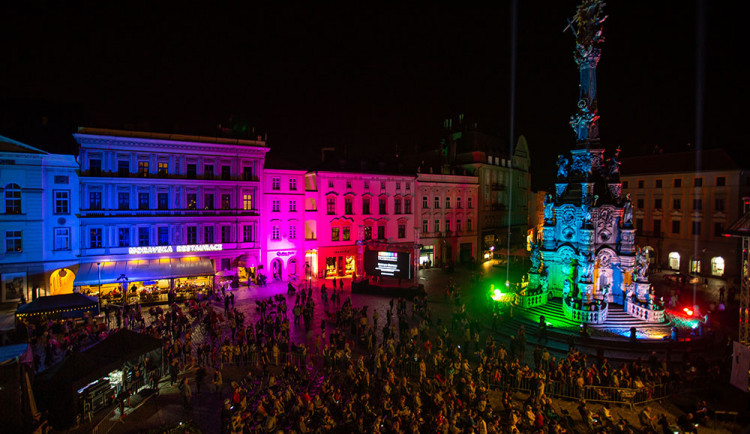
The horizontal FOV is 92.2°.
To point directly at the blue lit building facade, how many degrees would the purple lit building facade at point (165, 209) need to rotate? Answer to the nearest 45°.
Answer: approximately 90° to its right

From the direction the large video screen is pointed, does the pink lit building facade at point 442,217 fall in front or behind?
behind

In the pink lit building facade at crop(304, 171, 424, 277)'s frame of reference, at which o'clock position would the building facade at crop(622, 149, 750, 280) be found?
The building facade is roughly at 9 o'clock from the pink lit building facade.

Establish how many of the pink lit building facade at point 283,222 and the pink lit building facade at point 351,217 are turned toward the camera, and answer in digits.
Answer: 2

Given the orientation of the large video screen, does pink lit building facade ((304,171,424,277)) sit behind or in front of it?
behind

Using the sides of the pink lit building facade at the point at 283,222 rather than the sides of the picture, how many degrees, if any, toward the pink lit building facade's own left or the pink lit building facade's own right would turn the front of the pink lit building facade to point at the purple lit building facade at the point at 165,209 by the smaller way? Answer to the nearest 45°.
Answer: approximately 90° to the pink lit building facade's own right

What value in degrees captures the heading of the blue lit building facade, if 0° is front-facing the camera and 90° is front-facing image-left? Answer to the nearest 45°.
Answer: approximately 315°

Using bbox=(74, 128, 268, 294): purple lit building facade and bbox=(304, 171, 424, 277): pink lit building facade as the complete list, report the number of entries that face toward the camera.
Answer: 2
